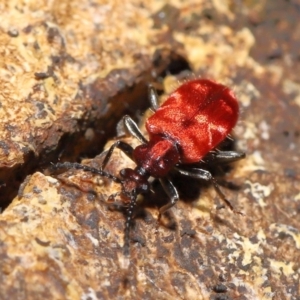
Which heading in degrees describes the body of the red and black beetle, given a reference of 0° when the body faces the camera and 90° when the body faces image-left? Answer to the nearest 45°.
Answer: approximately 45°
